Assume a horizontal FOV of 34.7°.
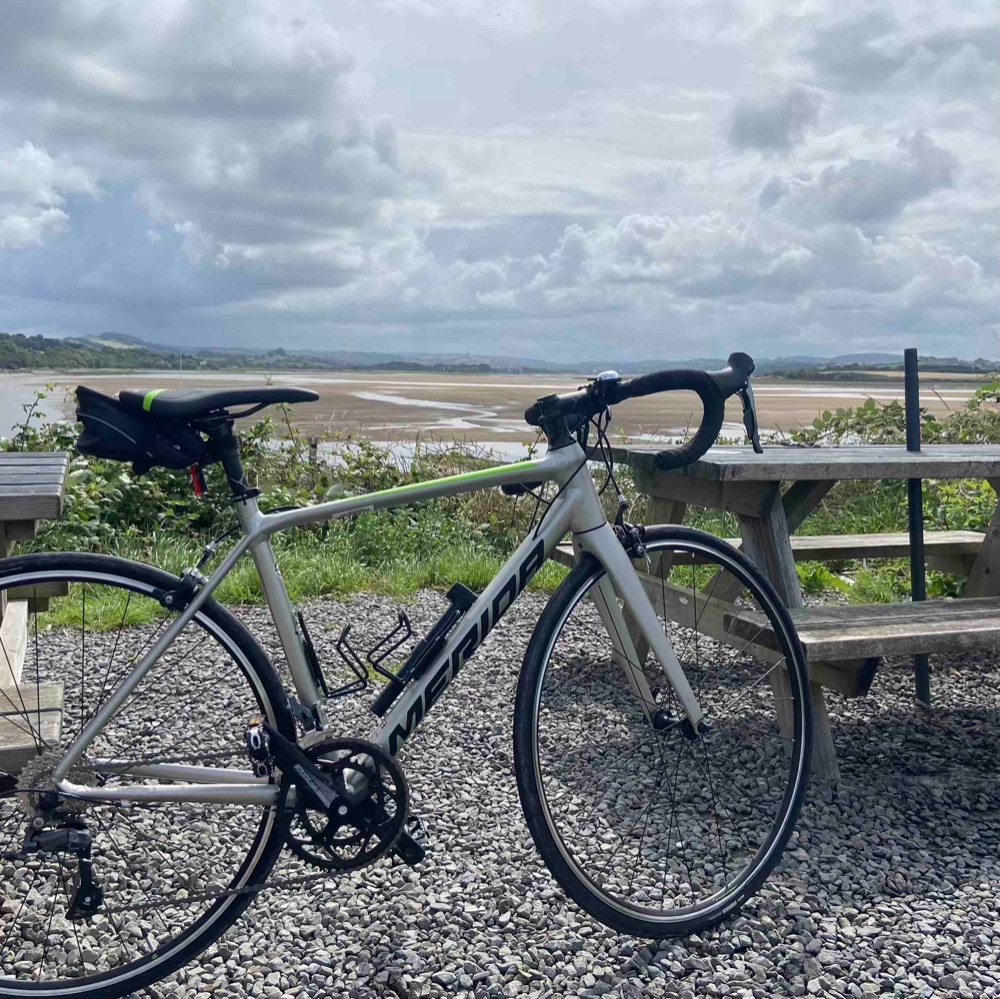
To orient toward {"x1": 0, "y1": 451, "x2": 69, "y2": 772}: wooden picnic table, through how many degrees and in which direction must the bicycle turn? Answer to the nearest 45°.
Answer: approximately 135° to its left

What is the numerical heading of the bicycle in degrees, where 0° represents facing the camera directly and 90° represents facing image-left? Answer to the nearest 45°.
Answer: approximately 270°

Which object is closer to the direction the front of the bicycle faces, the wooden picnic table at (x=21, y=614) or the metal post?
the metal post

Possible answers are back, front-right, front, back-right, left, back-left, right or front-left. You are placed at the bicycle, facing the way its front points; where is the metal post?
front-left
